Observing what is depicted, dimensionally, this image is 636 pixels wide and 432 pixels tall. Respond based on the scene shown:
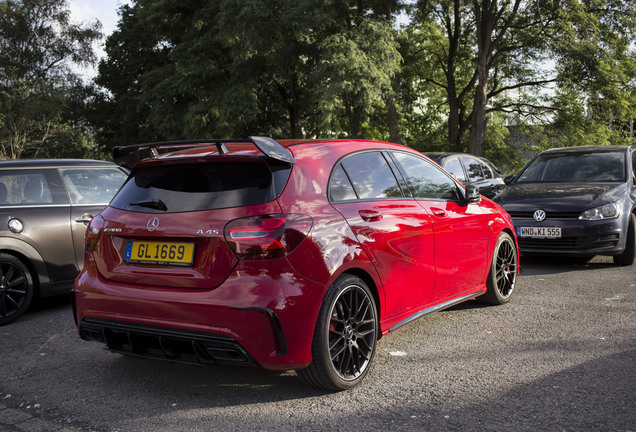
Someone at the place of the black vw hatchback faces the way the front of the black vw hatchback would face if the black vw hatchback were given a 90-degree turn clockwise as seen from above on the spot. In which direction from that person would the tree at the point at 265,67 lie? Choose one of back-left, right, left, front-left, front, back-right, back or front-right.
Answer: front

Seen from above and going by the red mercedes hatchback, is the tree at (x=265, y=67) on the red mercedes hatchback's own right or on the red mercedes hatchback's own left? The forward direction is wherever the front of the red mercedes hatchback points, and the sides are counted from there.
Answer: on the red mercedes hatchback's own left

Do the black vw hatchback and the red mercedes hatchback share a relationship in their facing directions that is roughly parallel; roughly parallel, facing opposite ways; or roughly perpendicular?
roughly parallel, facing opposite ways

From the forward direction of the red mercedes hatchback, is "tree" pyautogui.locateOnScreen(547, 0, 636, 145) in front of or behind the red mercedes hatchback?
in front

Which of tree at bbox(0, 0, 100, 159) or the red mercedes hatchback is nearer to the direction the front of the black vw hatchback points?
the red mercedes hatchback

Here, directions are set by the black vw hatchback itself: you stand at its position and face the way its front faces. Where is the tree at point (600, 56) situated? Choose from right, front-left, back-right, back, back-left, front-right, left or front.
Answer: back-right

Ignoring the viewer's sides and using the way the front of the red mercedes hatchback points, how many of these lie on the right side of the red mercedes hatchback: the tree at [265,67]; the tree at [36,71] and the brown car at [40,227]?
0

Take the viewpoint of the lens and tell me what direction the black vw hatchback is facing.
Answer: facing the viewer and to the left of the viewer

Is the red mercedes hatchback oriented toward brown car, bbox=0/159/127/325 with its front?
no

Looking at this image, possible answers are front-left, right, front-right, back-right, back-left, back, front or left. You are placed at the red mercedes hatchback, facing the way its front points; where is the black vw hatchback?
front

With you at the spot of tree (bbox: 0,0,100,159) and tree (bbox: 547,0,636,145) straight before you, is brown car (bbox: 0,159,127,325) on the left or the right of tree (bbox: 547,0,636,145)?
right

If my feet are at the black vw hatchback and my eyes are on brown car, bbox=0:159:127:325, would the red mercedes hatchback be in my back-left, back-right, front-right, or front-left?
front-left

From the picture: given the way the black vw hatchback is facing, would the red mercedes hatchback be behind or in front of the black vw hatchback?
in front

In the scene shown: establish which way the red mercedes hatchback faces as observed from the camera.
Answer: facing away from the viewer and to the right of the viewer
